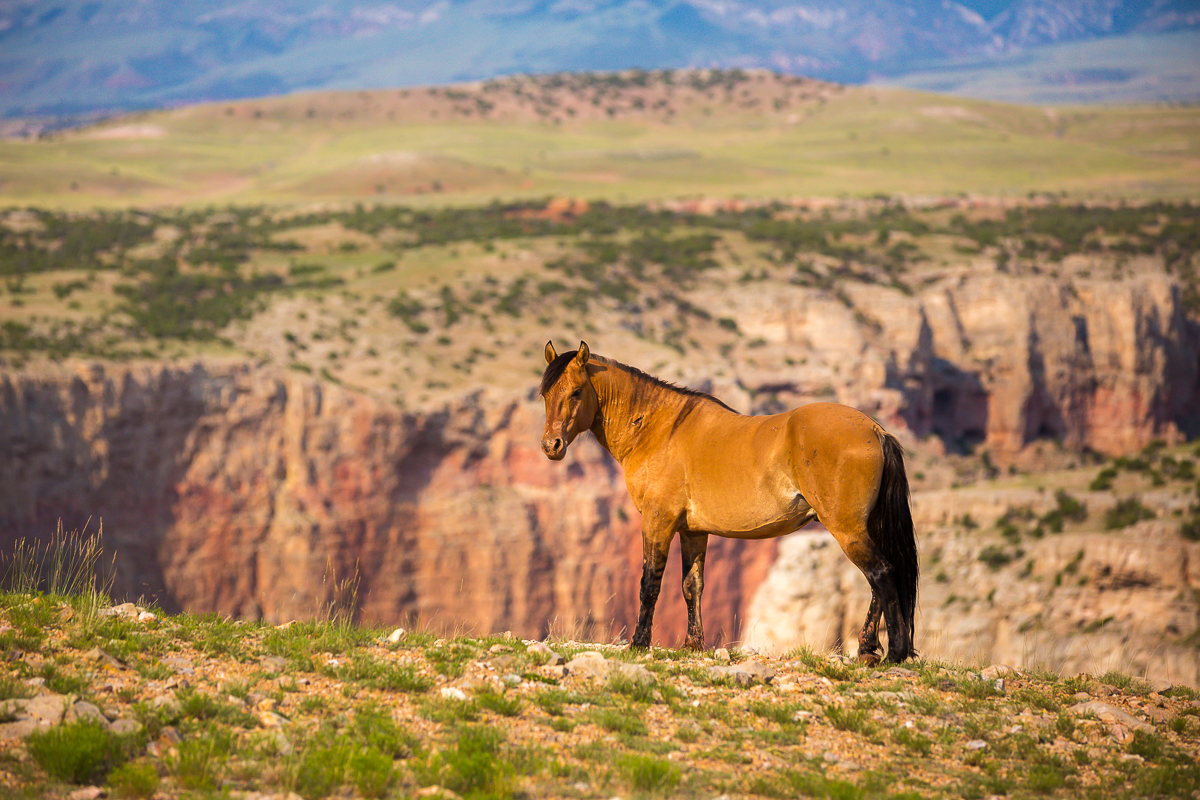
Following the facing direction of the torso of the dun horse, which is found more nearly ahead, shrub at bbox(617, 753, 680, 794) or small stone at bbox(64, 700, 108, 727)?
the small stone

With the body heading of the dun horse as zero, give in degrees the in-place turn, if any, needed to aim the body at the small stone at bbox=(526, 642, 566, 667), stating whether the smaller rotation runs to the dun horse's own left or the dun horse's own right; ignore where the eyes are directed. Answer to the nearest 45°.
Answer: approximately 45° to the dun horse's own left

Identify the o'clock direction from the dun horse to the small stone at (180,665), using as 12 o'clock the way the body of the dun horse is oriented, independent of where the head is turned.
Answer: The small stone is roughly at 11 o'clock from the dun horse.

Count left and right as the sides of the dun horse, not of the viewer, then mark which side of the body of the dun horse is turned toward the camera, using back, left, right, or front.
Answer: left

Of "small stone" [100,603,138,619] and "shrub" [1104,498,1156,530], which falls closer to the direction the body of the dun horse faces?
the small stone

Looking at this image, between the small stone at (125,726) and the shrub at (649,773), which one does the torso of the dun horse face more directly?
the small stone

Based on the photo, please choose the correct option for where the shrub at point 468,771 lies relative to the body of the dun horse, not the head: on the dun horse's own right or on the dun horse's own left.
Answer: on the dun horse's own left
